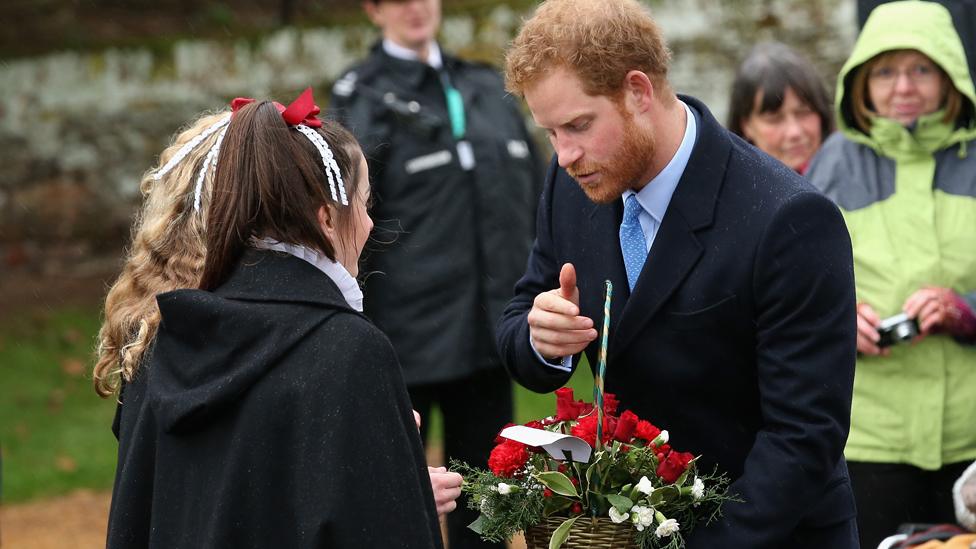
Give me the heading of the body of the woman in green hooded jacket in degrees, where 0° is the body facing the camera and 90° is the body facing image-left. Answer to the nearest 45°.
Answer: approximately 0°

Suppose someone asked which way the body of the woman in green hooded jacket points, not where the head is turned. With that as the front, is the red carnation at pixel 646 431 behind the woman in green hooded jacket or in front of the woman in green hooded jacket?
in front

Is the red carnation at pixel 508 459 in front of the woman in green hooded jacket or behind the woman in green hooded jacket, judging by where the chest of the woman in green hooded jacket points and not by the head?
in front

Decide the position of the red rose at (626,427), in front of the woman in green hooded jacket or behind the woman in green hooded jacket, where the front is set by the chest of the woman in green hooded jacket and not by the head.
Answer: in front
